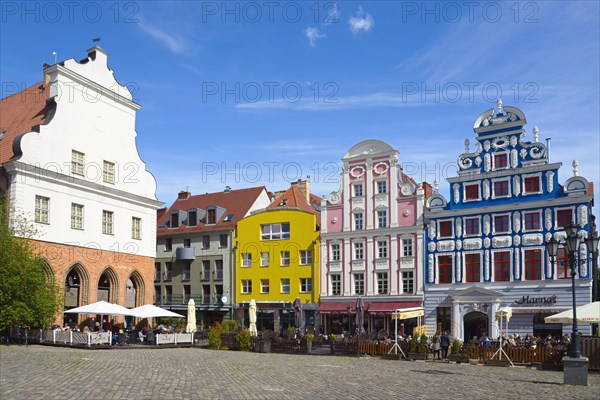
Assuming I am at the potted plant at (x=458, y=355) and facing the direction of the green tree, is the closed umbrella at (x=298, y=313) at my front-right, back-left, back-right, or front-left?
front-right

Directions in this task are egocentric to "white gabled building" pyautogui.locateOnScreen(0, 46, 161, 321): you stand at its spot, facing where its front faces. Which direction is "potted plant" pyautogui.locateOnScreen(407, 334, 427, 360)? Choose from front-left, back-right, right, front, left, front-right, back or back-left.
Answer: front

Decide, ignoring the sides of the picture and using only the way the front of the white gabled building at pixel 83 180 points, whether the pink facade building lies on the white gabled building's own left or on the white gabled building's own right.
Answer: on the white gabled building's own left

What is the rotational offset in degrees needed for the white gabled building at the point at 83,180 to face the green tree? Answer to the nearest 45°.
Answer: approximately 45° to its right

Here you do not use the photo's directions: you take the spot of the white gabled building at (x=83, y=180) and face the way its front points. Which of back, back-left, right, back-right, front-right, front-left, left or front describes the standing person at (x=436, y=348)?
front

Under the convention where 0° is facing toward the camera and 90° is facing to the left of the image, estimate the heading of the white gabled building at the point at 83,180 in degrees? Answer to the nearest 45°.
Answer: approximately 315°

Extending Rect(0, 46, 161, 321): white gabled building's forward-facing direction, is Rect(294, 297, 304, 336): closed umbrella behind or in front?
in front

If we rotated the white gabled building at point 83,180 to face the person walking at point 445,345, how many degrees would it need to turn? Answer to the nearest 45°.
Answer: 0° — it already faces them

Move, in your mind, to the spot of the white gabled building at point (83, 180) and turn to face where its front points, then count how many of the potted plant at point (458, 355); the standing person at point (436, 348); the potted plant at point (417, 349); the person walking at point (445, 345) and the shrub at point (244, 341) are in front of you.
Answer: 5

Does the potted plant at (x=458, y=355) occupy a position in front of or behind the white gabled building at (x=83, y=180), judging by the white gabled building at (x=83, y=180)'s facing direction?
in front
